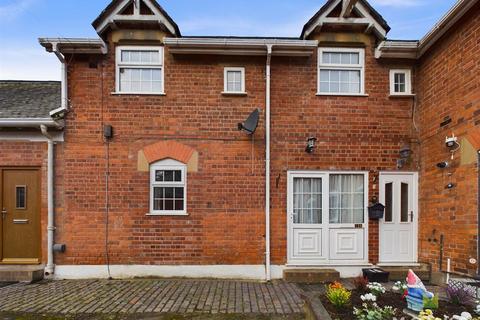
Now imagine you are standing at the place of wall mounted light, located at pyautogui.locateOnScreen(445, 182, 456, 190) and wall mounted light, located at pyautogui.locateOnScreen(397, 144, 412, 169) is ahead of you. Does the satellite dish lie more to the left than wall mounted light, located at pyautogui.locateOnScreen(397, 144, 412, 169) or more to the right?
left

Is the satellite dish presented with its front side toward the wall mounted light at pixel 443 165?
no

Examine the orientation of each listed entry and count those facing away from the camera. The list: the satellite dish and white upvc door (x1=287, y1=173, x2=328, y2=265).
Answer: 0

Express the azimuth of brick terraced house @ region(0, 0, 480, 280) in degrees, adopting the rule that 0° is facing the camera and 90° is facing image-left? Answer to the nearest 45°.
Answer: approximately 0°

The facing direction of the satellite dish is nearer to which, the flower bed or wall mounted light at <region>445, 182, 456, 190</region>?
the flower bed

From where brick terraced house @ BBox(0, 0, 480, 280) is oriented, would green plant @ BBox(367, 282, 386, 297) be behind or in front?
in front

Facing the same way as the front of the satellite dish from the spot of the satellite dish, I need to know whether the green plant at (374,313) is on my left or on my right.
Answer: on my left

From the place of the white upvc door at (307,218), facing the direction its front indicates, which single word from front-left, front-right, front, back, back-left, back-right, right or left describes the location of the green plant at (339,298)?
front

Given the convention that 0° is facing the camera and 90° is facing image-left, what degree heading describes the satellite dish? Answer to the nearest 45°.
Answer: approximately 45°

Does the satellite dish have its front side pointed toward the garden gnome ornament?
no

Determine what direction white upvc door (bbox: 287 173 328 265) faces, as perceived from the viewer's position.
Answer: facing the viewer
